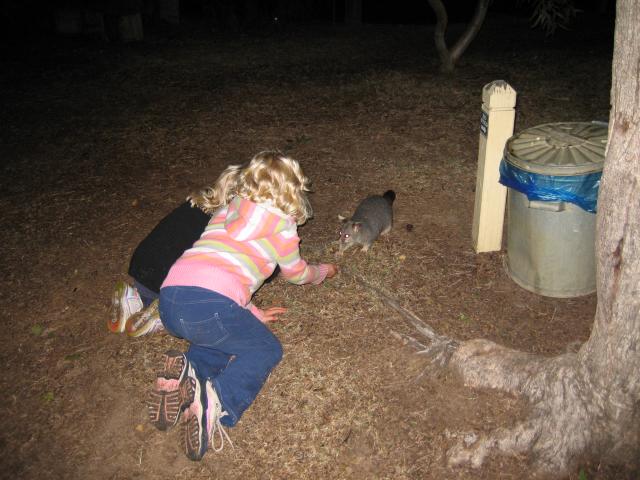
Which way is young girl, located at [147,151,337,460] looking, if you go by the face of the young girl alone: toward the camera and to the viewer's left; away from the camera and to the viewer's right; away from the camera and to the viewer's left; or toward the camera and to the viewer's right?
away from the camera and to the viewer's right

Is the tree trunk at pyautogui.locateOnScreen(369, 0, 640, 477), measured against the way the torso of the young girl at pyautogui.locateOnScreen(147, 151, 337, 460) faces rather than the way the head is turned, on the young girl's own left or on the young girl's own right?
on the young girl's own right

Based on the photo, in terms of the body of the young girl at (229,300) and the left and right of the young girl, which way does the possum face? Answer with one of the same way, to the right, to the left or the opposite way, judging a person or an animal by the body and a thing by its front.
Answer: the opposite way

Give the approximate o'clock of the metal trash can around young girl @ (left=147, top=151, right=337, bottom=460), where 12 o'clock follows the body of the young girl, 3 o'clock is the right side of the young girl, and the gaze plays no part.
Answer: The metal trash can is roughly at 1 o'clock from the young girl.

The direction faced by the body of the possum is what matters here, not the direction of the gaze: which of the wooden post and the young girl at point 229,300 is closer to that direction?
the young girl

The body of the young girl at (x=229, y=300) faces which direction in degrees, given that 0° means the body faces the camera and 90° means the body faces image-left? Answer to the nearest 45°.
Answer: approximately 225°

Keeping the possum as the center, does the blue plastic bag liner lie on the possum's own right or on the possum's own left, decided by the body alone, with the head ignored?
on the possum's own left

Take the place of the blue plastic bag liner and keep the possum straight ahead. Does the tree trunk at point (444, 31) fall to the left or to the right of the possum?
right

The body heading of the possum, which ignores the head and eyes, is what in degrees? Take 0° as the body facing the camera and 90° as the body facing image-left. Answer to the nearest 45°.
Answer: approximately 45°
